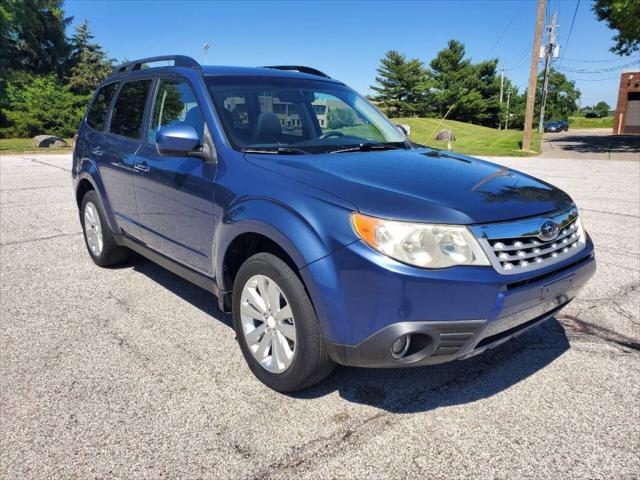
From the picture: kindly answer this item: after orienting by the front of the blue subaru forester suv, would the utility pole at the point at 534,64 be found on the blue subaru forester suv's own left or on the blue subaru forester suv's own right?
on the blue subaru forester suv's own left

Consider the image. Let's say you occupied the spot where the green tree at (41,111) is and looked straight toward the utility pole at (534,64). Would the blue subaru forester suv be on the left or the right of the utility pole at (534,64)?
right

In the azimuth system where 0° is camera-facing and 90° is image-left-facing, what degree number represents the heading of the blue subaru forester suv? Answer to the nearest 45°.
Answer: approximately 315°

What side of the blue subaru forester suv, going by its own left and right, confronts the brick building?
left

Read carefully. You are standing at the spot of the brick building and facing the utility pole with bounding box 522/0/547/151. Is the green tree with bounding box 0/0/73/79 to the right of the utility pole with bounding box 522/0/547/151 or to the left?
right

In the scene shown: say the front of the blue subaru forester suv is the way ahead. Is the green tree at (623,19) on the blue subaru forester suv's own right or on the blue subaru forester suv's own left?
on the blue subaru forester suv's own left

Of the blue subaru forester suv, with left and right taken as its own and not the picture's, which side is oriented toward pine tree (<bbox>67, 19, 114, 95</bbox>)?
back

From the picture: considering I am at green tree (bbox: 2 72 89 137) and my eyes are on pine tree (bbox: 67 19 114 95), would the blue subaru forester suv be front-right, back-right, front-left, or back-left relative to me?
back-right

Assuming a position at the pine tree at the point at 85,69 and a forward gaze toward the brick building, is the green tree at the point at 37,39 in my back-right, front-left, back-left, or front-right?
back-right
